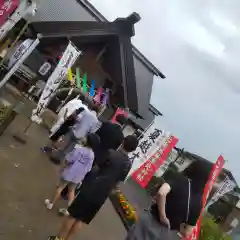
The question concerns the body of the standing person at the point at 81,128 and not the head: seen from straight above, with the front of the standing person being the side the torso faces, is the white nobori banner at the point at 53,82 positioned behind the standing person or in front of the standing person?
in front

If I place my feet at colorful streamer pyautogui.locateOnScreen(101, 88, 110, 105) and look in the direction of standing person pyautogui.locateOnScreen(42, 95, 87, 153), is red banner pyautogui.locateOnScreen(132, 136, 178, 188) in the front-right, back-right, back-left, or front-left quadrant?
front-left

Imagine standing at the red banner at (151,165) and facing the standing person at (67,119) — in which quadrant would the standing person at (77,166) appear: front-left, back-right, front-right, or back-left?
front-left

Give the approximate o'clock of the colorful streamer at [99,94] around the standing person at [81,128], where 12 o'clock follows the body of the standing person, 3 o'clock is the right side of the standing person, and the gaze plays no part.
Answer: The colorful streamer is roughly at 12 o'clock from the standing person.

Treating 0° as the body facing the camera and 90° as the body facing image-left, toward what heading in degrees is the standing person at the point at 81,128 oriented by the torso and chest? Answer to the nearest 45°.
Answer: approximately 180°

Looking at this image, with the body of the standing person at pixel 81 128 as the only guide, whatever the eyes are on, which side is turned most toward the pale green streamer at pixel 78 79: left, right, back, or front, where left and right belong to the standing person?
front

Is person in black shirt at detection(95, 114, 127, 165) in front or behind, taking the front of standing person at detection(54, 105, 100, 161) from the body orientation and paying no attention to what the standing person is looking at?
behind

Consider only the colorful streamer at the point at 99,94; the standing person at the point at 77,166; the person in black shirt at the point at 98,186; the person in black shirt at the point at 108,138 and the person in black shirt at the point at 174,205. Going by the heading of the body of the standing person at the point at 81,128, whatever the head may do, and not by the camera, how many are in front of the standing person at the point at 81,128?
1

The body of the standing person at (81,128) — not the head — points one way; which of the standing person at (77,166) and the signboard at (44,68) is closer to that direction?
the signboard

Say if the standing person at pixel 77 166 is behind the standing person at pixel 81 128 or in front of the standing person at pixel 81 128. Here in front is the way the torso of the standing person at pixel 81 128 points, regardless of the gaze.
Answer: behind

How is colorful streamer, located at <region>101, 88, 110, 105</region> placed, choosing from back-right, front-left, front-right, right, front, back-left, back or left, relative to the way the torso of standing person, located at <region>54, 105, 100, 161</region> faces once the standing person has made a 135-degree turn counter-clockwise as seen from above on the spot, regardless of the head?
back-right

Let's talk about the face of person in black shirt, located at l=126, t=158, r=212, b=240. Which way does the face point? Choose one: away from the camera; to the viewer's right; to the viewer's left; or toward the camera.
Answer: away from the camera

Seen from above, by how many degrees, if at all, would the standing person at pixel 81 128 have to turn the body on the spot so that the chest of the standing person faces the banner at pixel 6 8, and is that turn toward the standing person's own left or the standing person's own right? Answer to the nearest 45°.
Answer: approximately 90° to the standing person's own left
